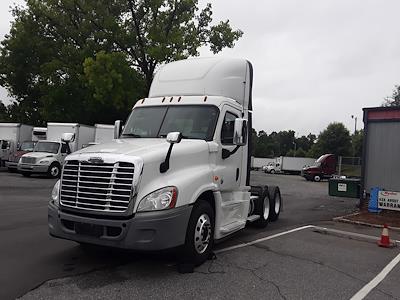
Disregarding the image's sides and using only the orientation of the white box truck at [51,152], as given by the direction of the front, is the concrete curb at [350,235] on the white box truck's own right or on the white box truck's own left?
on the white box truck's own left

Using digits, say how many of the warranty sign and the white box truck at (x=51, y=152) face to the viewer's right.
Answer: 0

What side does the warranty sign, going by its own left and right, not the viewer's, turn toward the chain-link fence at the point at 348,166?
back

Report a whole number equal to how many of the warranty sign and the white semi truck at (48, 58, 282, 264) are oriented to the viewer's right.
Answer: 0

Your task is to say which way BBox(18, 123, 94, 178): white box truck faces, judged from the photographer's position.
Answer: facing the viewer and to the left of the viewer

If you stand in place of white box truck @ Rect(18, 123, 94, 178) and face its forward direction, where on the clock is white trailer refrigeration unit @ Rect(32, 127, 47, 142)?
The white trailer refrigeration unit is roughly at 4 o'clock from the white box truck.

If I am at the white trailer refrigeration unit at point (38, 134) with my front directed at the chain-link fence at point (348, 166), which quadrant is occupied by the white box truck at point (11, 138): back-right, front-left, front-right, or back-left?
back-right

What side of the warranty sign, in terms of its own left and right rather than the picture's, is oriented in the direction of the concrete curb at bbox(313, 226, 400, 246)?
front

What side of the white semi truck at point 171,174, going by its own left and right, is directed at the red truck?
back

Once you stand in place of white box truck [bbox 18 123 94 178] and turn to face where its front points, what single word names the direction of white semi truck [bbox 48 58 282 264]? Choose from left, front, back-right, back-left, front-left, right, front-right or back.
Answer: front-left

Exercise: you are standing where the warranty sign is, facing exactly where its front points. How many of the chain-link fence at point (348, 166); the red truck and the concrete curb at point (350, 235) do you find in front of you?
1

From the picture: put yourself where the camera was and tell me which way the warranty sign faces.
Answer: facing the viewer
